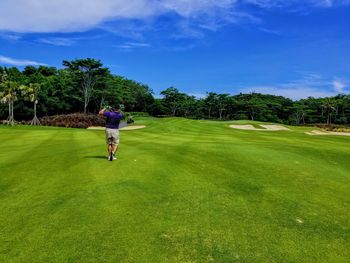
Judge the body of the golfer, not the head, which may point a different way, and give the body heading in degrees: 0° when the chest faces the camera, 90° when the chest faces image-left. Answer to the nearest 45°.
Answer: approximately 180°
